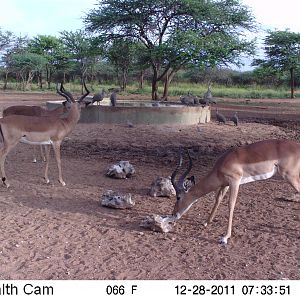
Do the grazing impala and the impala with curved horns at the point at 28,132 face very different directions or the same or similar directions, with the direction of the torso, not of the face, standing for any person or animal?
very different directions

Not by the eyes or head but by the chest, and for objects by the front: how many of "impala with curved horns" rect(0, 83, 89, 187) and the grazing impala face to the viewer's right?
1

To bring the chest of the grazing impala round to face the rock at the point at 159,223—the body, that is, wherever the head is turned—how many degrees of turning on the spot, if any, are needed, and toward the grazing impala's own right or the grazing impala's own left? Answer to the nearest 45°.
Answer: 0° — it already faces it

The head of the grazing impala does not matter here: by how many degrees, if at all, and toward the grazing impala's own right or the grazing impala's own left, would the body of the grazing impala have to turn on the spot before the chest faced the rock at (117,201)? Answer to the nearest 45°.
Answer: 0° — it already faces it

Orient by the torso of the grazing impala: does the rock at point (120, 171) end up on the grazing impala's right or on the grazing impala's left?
on the grazing impala's right

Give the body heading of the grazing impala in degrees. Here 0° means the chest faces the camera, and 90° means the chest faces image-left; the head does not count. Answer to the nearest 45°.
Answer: approximately 90°

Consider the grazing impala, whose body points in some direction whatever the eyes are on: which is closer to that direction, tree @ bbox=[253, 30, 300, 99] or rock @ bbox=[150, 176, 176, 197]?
the rock

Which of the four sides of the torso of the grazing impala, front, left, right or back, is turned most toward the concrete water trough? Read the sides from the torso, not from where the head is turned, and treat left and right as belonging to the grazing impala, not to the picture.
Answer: right

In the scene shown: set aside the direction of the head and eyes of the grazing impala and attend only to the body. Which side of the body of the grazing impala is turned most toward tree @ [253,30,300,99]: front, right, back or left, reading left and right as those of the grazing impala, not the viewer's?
right

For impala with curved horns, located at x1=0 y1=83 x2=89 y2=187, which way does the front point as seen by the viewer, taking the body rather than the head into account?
to the viewer's right

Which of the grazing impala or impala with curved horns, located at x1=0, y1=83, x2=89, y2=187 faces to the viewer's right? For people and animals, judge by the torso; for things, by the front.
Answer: the impala with curved horns
